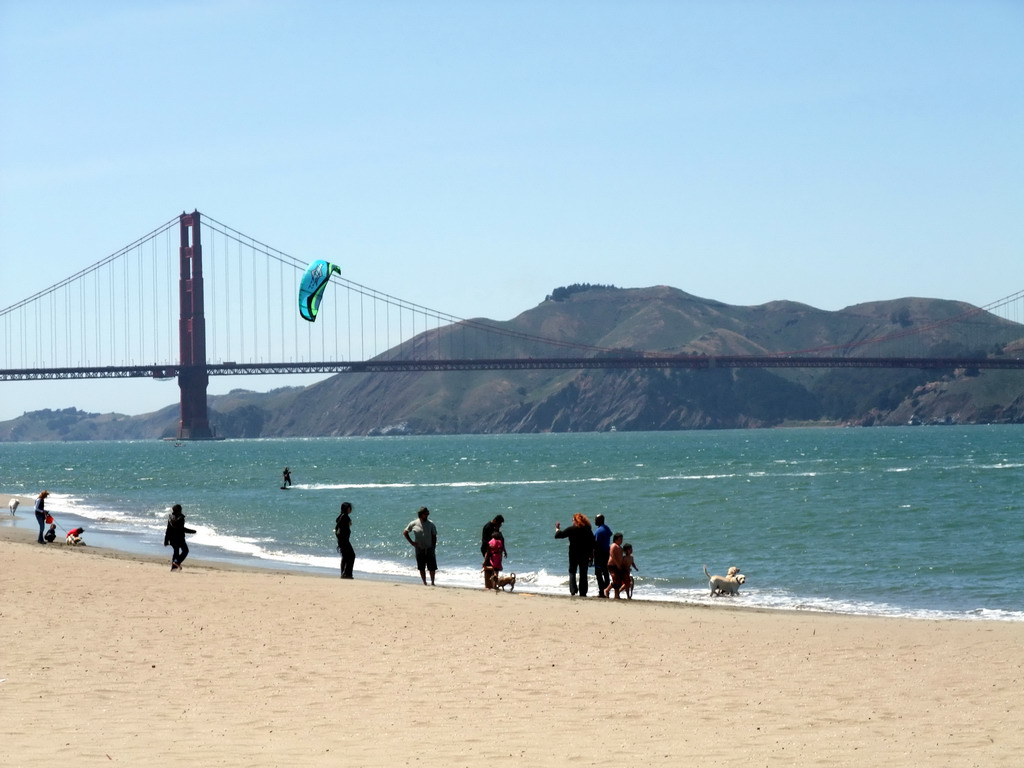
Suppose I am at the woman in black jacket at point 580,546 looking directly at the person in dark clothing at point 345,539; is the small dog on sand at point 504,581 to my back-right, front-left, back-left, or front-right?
front-right

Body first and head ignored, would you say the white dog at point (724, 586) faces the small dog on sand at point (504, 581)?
no

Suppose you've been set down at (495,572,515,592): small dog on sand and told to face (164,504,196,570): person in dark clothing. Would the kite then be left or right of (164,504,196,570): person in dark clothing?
right

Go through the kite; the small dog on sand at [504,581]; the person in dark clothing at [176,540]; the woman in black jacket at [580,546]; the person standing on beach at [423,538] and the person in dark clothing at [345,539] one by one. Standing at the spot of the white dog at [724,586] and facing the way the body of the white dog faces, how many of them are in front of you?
0

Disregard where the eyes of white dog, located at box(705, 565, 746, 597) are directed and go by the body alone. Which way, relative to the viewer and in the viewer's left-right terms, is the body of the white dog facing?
facing to the right of the viewer

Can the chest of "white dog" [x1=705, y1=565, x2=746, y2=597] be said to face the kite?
no

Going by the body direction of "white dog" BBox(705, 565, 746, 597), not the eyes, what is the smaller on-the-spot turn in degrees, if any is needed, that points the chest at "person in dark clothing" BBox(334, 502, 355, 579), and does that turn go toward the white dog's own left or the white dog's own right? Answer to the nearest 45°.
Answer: approximately 180°

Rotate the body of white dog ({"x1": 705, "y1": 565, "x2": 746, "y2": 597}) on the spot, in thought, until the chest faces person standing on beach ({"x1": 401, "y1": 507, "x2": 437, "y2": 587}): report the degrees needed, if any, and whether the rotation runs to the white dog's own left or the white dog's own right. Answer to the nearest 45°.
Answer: approximately 135° to the white dog's own right

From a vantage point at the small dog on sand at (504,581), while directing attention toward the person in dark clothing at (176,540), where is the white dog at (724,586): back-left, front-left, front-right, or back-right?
back-right

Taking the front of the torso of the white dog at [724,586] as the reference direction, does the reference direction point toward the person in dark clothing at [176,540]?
no

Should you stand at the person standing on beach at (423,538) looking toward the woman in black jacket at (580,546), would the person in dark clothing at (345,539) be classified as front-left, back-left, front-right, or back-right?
back-left
